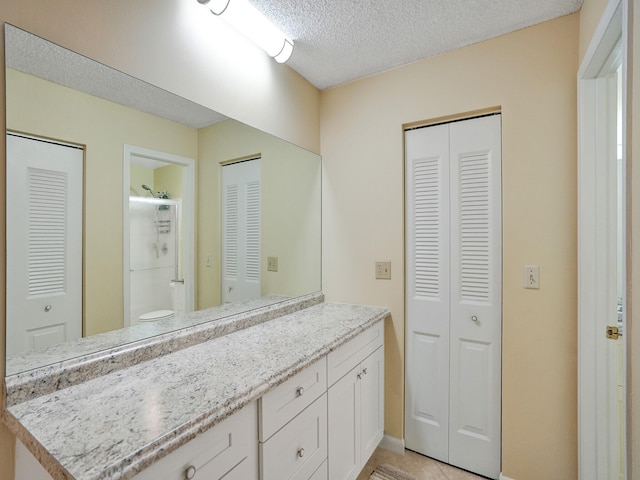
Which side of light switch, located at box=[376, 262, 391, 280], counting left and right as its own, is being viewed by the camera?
front

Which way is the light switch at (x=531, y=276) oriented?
toward the camera

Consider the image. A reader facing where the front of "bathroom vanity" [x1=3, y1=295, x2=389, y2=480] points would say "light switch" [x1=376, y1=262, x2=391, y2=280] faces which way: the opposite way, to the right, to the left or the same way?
to the right

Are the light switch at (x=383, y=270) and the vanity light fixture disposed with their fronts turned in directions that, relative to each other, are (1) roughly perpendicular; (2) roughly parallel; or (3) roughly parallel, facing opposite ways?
roughly perpendicular

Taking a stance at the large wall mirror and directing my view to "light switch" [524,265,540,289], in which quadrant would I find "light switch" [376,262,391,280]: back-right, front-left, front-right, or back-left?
front-left

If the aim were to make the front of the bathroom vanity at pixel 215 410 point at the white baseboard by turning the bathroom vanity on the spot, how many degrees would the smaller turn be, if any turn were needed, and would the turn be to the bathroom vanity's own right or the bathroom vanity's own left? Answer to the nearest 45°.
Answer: approximately 90° to the bathroom vanity's own left

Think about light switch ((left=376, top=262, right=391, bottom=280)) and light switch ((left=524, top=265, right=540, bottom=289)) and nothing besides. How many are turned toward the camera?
2

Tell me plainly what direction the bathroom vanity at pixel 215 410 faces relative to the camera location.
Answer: facing the viewer and to the right of the viewer
